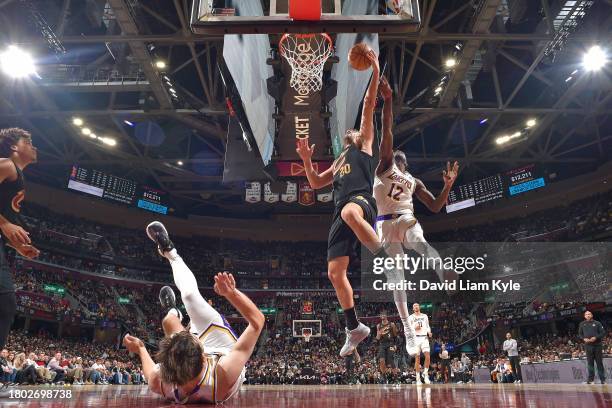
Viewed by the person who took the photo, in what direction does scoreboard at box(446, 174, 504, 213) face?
facing the viewer and to the left of the viewer

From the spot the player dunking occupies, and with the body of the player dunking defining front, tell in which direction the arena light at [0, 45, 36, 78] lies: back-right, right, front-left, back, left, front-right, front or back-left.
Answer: right

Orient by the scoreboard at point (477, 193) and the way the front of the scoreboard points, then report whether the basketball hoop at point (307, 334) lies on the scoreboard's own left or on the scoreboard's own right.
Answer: on the scoreboard's own right

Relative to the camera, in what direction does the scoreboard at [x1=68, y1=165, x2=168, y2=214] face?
facing the viewer and to the right of the viewer

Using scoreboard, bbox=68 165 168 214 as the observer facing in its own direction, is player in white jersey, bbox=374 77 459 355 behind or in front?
in front

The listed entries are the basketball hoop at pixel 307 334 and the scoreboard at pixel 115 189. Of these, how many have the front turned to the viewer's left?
0

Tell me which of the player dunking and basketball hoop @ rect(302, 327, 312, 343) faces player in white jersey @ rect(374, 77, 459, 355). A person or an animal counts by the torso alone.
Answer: the basketball hoop

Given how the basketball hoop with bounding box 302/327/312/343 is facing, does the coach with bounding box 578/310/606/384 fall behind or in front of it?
in front

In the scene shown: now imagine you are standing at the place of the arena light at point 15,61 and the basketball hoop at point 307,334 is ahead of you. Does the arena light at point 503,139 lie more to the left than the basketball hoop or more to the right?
right

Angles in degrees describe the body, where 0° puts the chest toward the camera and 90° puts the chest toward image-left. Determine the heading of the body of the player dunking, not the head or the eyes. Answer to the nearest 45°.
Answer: approximately 45°

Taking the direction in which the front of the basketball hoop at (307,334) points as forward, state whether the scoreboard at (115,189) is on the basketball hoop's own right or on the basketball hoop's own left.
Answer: on the basketball hoop's own right

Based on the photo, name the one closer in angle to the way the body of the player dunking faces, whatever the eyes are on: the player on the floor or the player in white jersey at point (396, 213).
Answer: the player on the floor

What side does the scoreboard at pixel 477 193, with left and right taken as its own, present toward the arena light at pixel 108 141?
front
